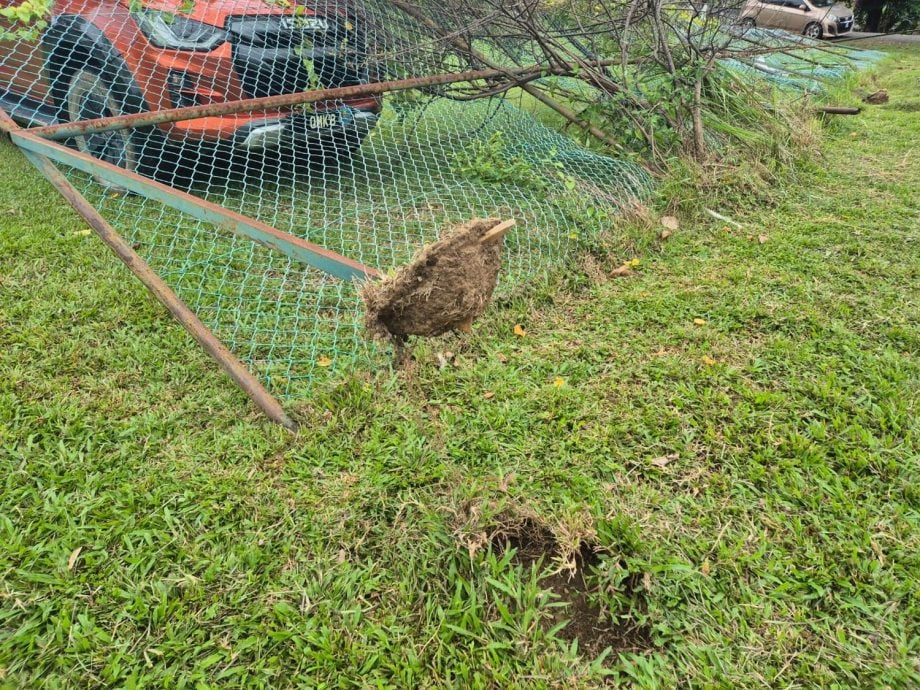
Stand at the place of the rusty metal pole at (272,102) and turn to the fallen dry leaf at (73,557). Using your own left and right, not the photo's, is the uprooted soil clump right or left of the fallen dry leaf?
left

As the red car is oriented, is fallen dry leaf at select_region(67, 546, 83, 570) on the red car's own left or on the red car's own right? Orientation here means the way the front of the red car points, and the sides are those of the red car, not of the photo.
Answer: on the red car's own right

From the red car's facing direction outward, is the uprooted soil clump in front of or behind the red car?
in front

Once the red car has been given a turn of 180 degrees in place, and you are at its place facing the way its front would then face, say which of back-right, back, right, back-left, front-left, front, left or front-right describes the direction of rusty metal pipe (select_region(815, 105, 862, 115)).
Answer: back-right

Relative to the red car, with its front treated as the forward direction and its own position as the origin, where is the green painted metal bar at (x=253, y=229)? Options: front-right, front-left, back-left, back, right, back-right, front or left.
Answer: front-right

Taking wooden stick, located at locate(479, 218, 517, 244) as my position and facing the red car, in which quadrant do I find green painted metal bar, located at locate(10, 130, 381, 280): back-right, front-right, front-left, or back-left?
front-left

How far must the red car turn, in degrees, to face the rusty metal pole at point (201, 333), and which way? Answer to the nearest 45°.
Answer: approximately 45° to its right

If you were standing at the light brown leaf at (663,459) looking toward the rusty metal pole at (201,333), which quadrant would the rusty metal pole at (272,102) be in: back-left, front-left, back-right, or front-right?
front-right

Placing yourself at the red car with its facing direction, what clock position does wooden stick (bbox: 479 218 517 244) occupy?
The wooden stick is roughly at 1 o'clock from the red car.

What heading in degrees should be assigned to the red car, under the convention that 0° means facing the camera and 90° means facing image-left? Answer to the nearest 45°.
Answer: approximately 315°

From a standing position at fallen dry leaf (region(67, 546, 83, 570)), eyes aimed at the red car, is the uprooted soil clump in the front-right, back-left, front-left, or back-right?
front-right
